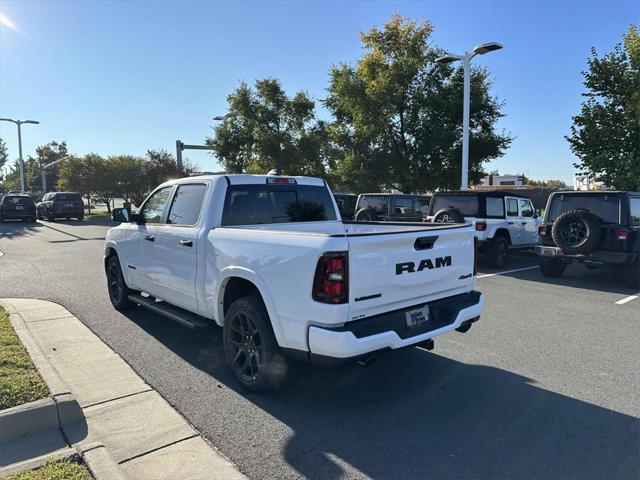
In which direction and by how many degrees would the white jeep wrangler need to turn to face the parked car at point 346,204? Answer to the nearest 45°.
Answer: approximately 90° to its left

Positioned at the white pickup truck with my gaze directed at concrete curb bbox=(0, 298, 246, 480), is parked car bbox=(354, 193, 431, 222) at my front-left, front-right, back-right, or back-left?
back-right

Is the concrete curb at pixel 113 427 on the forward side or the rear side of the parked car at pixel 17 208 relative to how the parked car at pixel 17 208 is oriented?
on the rear side

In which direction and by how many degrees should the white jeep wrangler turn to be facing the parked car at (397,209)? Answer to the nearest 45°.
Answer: approximately 90° to its left

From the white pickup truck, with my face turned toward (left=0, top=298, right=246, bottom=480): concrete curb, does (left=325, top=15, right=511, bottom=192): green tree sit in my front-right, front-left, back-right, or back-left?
back-right

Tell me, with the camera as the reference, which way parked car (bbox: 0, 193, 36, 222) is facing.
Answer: facing away from the viewer

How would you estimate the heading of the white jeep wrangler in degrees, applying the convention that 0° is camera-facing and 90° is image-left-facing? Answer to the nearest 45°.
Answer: approximately 225°

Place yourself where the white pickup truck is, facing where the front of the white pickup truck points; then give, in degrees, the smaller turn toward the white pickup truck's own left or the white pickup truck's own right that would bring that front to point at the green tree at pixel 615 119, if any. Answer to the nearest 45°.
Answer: approximately 90° to the white pickup truck's own right

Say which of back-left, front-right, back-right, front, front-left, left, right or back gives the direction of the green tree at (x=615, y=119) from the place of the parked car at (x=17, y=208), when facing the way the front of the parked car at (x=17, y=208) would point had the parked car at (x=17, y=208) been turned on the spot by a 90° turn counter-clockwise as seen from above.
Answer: back-left

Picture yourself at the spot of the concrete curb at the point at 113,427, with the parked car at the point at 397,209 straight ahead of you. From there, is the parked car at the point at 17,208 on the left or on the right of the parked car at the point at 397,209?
left

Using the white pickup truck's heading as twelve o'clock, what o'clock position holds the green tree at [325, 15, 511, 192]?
The green tree is roughly at 2 o'clock from the white pickup truck.
